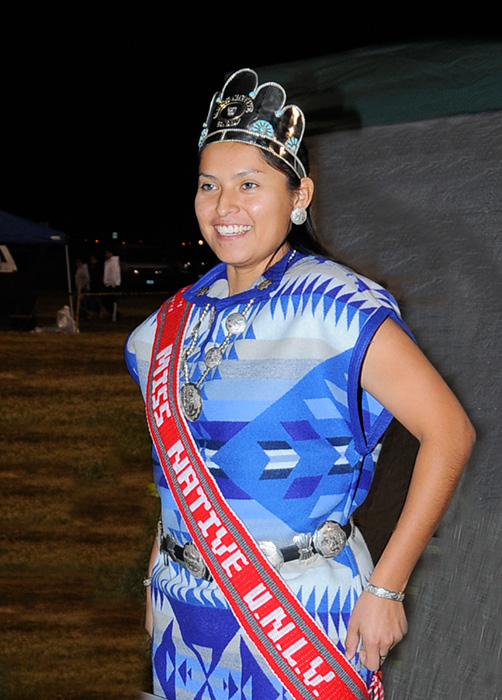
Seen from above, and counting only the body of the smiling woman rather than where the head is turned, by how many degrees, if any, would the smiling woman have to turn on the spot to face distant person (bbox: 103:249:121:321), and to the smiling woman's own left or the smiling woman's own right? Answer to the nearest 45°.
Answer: approximately 135° to the smiling woman's own right

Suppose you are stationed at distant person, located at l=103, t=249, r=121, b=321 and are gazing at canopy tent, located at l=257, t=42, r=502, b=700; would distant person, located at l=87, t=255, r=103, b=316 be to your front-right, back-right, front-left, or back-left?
back-right

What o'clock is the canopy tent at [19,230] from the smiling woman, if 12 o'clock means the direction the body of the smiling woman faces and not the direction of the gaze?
The canopy tent is roughly at 4 o'clock from the smiling woman.

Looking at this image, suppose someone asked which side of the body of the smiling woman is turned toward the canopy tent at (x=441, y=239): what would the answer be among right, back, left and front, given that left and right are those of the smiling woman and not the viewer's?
back

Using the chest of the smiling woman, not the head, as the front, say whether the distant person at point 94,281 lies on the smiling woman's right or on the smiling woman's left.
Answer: on the smiling woman's right

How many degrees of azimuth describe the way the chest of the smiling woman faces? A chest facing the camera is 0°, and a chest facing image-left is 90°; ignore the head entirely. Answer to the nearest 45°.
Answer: approximately 45°
